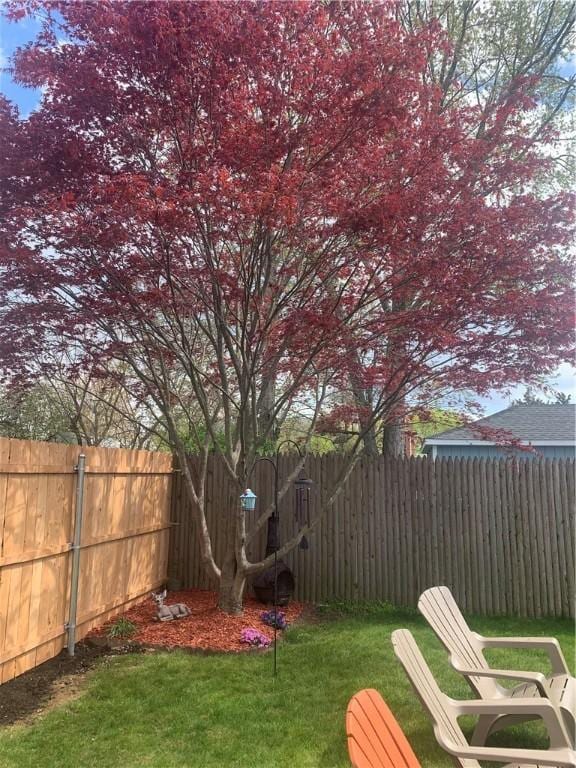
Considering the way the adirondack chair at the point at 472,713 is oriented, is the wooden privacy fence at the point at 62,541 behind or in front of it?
behind

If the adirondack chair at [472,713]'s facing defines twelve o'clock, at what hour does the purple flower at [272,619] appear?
The purple flower is roughly at 8 o'clock from the adirondack chair.

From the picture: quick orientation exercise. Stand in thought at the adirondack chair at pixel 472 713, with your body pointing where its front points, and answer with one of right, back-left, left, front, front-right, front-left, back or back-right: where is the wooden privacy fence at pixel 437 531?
left

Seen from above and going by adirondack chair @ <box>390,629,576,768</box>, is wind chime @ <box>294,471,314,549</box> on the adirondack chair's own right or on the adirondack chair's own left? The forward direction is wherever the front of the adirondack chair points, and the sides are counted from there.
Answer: on the adirondack chair's own left

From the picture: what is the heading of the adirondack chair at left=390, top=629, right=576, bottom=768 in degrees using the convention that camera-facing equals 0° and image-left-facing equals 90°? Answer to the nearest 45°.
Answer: approximately 270°

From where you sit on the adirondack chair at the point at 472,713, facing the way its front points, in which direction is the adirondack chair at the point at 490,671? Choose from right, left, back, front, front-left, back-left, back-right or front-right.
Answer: left

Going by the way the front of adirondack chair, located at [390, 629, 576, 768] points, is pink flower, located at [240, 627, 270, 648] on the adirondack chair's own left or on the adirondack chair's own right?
on the adirondack chair's own left

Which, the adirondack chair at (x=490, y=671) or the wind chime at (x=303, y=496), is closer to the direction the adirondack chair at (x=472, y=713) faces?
the adirondack chair
